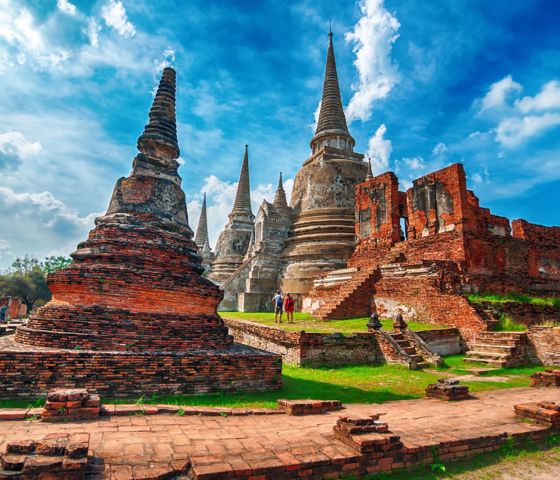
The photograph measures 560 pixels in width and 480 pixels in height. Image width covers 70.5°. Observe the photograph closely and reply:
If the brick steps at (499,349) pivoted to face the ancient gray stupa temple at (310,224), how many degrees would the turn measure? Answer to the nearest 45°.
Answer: approximately 90° to its right

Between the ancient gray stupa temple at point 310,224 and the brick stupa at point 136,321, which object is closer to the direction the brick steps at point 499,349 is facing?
the brick stupa

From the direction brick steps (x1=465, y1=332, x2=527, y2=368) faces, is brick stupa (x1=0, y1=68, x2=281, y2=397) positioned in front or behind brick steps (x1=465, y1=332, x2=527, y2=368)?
in front

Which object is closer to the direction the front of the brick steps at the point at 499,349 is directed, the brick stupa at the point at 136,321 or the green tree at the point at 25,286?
the brick stupa

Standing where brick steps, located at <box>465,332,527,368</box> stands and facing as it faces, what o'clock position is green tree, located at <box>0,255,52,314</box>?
The green tree is roughly at 2 o'clock from the brick steps.

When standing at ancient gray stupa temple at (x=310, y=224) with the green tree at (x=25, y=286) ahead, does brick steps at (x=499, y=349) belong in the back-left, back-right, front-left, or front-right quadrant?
back-left

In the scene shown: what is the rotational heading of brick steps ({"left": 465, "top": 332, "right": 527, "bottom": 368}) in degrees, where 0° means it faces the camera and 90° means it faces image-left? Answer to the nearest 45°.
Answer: approximately 45°
